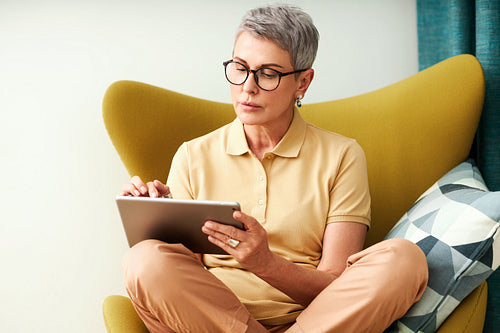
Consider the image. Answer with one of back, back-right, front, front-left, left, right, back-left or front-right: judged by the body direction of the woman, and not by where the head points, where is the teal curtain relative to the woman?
back-left

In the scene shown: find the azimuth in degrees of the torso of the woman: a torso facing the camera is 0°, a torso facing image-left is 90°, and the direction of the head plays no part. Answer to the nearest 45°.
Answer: approximately 0°

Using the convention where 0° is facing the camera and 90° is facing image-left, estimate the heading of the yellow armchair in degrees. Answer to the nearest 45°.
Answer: approximately 0°
